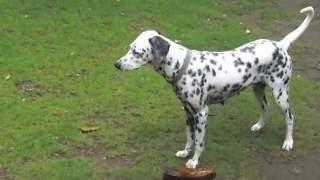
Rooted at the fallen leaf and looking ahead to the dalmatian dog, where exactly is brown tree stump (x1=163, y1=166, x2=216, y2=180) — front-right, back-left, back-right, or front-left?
front-right

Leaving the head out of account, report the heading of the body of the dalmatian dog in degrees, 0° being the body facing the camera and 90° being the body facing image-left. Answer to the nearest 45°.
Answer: approximately 45°

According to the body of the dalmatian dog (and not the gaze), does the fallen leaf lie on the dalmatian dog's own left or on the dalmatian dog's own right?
on the dalmatian dog's own right

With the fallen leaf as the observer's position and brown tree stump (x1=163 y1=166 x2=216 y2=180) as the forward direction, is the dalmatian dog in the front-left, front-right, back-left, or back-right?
front-left
